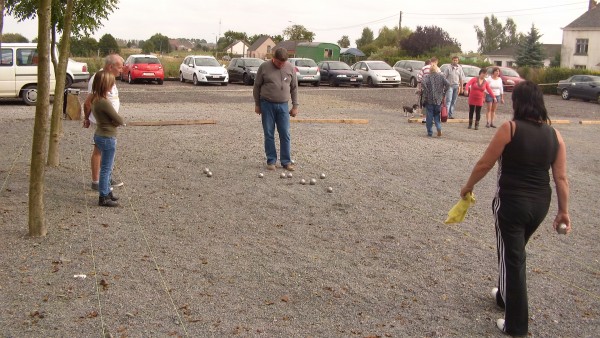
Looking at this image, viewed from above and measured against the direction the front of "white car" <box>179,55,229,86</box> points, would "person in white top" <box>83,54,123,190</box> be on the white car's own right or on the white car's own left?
on the white car's own right

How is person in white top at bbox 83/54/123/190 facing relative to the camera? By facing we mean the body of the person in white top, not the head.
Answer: to the viewer's right

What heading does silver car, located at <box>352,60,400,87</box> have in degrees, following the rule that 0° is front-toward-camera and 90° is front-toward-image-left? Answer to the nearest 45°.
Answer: approximately 315°

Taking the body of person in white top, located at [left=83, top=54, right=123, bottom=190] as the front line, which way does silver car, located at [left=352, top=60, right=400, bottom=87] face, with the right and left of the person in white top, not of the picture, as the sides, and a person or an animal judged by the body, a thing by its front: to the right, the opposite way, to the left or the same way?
to the right

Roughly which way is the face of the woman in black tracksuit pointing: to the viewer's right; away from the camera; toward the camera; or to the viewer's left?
away from the camera

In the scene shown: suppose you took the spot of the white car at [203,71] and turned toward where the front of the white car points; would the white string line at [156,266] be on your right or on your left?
on your right

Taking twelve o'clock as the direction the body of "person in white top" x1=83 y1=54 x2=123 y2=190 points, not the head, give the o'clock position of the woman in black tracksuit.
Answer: The woman in black tracksuit is roughly at 2 o'clock from the person in white top.

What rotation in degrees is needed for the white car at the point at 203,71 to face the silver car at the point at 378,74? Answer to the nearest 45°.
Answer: approximately 45° to its left

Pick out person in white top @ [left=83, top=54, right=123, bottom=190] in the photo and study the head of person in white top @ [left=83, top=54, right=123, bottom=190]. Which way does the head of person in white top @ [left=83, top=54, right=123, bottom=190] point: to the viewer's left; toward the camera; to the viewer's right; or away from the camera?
to the viewer's right

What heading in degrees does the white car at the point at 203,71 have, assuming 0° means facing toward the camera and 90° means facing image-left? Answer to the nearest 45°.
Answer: approximately 315°

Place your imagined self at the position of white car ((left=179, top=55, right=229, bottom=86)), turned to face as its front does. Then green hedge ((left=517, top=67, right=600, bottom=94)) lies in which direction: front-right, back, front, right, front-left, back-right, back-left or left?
front-left

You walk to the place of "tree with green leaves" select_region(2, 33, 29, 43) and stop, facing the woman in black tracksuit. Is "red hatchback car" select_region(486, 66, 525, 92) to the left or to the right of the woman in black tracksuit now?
left
